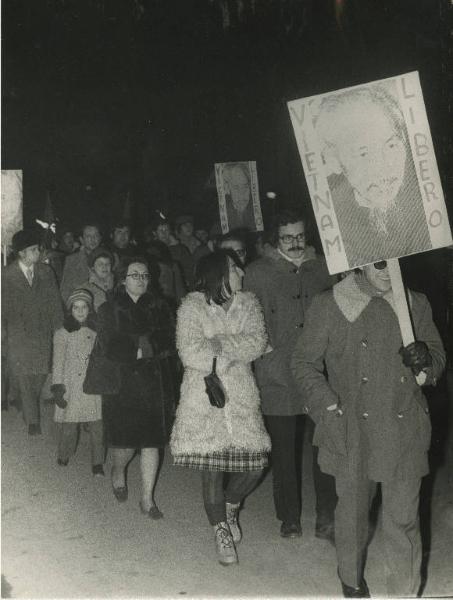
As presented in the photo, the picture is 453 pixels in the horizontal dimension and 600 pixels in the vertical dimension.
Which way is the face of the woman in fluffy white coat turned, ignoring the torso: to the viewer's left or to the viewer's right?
to the viewer's right

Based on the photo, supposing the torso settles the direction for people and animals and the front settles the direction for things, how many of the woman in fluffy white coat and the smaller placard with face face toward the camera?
2

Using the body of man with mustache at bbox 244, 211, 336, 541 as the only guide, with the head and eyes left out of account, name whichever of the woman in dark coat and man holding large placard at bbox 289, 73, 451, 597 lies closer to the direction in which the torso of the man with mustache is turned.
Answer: the man holding large placard

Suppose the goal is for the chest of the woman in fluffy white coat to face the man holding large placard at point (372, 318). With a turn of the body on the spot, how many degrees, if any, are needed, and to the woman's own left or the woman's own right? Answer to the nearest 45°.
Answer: approximately 45° to the woman's own left
